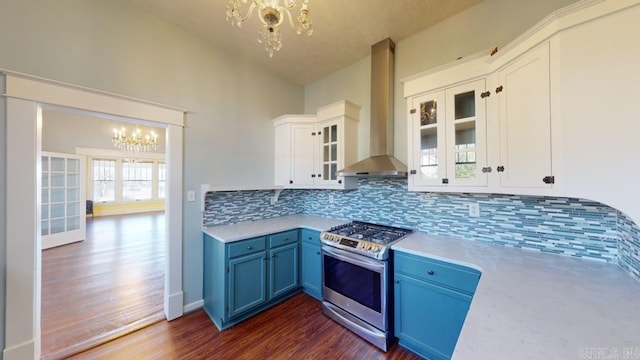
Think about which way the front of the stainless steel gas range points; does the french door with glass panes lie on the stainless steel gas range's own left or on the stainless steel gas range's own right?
on the stainless steel gas range's own right

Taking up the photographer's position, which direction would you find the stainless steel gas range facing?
facing the viewer and to the left of the viewer

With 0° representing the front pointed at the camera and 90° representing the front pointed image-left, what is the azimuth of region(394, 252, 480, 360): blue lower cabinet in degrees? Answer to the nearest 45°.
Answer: approximately 45°

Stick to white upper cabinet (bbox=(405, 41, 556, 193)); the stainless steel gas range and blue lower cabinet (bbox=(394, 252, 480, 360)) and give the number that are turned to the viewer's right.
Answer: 0

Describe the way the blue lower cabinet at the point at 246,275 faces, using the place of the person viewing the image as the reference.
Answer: facing the viewer and to the right of the viewer

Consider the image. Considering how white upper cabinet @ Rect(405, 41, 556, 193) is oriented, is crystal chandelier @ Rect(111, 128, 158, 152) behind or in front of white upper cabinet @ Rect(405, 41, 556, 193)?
in front

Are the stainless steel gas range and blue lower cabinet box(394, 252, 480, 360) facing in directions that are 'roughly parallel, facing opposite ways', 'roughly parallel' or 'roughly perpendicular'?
roughly parallel

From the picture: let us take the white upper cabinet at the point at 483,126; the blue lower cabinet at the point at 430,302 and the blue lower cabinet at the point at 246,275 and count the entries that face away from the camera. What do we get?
0
